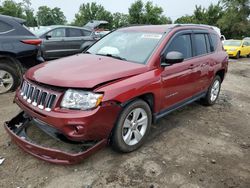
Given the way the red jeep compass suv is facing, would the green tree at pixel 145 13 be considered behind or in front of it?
behind

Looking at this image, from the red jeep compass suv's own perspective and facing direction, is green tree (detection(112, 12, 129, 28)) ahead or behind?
behind

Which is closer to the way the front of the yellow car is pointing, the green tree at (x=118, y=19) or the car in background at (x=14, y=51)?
the car in background

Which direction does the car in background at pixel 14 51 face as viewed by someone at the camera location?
facing to the left of the viewer

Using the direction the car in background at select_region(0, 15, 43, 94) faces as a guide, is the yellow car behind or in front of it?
behind

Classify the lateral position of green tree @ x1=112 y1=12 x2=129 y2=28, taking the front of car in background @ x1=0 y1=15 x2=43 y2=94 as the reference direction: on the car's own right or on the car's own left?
on the car's own right

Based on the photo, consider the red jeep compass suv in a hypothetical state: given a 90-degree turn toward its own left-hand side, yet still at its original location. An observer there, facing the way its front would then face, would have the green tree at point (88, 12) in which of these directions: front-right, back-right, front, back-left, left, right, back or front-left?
back-left
